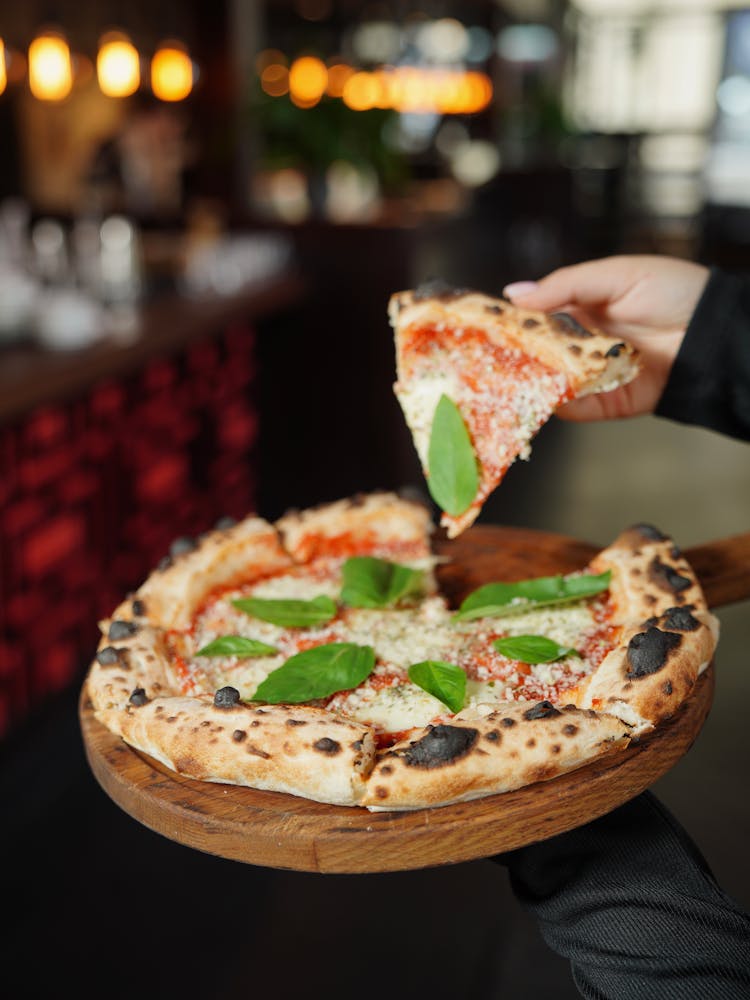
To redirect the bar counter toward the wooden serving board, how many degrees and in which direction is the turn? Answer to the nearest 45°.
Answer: approximately 45° to its right

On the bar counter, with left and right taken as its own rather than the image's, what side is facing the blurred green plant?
left

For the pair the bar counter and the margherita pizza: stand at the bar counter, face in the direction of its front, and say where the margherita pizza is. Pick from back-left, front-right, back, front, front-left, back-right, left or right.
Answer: front-right

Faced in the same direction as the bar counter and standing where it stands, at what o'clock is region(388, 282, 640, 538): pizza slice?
The pizza slice is roughly at 1 o'clock from the bar counter.

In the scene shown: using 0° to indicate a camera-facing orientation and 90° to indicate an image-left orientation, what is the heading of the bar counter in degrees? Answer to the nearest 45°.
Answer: approximately 315°

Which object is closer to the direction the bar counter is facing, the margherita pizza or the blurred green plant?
the margherita pizza
